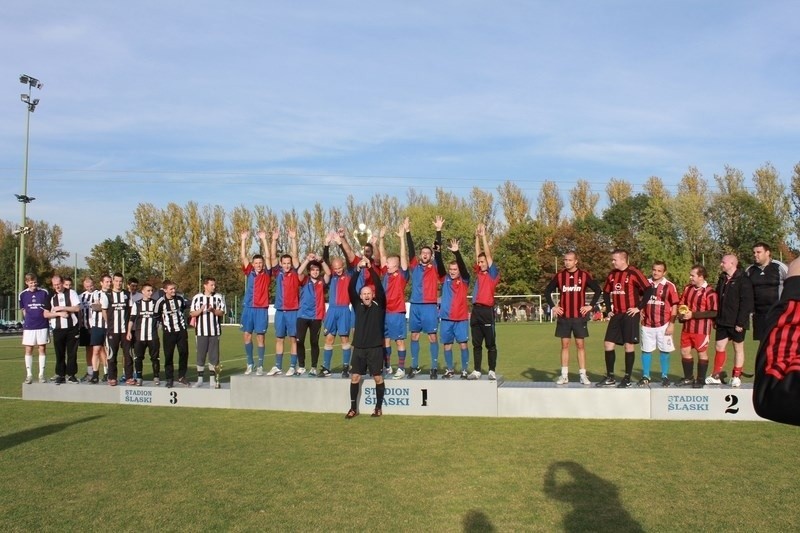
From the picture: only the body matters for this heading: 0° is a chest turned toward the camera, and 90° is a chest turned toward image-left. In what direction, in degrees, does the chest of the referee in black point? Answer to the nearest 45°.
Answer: approximately 0°
